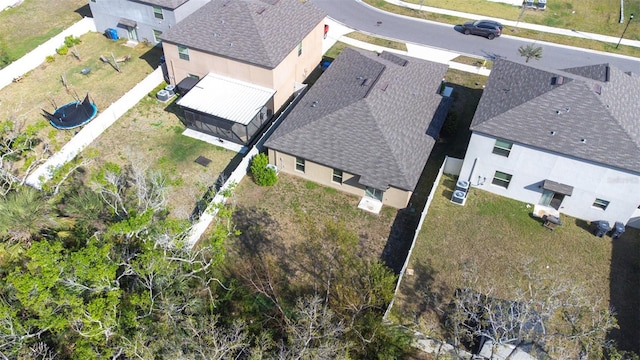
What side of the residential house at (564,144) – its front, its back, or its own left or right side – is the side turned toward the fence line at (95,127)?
left

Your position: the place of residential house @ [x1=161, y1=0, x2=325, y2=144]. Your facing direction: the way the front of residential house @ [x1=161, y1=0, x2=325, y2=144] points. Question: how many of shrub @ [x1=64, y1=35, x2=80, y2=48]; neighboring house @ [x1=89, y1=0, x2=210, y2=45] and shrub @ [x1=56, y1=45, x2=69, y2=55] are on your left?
3

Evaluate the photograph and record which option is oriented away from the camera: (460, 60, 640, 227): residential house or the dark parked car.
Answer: the residential house

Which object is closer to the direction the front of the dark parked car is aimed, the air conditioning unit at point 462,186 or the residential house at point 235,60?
the residential house

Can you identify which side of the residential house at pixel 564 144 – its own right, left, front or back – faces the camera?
back

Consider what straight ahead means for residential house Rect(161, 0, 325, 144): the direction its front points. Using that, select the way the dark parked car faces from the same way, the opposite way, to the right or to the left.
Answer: to the left

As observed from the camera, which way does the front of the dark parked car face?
facing to the left of the viewer

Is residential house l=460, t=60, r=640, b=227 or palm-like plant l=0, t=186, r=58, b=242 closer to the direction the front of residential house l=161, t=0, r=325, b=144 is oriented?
the residential house

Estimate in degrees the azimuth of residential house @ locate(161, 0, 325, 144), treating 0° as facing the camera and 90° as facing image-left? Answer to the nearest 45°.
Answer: approximately 225°

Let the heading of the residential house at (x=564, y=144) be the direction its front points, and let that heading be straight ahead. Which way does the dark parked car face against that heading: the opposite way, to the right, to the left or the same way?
to the left

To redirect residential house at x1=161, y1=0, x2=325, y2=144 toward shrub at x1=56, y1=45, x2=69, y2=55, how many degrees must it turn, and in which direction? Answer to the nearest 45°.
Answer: approximately 90° to its left

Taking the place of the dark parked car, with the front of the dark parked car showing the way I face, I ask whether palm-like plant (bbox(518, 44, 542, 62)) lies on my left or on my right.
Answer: on my left
